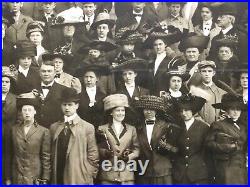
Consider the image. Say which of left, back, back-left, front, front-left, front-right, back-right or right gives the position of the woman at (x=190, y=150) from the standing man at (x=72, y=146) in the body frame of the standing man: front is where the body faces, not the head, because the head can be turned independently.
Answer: back-left

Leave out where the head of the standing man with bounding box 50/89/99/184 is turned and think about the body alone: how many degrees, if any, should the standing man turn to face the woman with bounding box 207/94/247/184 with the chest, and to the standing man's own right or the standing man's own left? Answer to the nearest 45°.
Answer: approximately 135° to the standing man's own left

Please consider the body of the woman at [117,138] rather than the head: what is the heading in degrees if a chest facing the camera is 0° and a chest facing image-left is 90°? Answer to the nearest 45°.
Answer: approximately 0°

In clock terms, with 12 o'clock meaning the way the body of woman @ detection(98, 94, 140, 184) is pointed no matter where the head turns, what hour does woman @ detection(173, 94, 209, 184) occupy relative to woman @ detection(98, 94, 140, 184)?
woman @ detection(173, 94, 209, 184) is roughly at 9 o'clock from woman @ detection(98, 94, 140, 184).

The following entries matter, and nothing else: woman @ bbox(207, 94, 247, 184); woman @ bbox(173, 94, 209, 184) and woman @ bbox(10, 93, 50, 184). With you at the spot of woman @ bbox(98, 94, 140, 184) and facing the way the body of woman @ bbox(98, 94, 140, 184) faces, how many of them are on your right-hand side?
1
